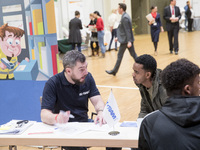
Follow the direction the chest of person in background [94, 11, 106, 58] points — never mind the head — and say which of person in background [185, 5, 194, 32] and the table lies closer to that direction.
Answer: the table

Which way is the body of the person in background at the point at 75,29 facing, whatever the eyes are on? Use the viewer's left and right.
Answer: facing away from the viewer and to the right of the viewer

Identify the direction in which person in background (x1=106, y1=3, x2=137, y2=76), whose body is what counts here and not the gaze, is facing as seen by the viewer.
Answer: to the viewer's left

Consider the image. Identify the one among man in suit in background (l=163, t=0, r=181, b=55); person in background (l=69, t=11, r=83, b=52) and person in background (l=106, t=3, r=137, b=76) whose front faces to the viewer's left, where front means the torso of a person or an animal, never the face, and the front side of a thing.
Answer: person in background (l=106, t=3, r=137, b=76)

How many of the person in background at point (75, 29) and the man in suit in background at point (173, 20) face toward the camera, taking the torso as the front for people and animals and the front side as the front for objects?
1

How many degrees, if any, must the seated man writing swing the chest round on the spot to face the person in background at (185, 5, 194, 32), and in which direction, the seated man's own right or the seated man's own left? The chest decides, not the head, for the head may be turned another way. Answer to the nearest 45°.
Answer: approximately 90° to the seated man's own left
